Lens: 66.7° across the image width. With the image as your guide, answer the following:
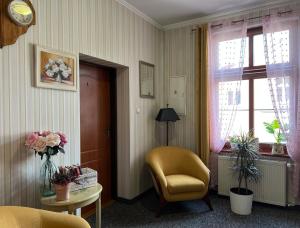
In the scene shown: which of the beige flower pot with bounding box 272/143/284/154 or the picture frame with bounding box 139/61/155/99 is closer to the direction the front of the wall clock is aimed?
the beige flower pot

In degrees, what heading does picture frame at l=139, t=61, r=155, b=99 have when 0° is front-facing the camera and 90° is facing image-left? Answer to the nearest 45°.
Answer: approximately 315°

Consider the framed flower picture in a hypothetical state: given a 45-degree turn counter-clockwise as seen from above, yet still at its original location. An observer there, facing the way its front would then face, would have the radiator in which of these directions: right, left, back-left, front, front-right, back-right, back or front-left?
front

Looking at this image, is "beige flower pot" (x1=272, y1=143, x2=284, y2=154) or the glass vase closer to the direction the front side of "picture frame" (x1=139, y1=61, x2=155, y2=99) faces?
the beige flower pot

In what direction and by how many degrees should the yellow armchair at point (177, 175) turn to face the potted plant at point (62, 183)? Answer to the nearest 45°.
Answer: approximately 90° to its right

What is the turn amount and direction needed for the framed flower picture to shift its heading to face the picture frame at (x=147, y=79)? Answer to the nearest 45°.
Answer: approximately 90° to its left

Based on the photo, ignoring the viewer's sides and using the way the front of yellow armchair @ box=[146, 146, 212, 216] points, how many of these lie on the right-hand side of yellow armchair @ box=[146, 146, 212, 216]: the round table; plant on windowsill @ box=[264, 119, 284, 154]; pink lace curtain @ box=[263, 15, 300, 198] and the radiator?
1

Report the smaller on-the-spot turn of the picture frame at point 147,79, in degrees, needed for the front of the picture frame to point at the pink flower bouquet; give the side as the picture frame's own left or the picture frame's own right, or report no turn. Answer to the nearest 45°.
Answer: approximately 90° to the picture frame's own right

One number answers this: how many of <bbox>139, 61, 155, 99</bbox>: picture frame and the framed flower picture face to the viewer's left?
0

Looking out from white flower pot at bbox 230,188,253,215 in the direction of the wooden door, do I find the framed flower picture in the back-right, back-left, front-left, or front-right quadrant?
front-left

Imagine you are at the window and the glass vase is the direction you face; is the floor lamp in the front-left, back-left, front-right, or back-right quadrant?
front-right

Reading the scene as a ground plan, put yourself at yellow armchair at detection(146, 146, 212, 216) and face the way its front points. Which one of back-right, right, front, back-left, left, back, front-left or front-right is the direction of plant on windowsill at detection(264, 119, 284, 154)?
front-left

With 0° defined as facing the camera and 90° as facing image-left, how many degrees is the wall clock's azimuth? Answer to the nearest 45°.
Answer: approximately 315°

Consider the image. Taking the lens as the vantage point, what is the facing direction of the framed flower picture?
facing the viewer and to the right of the viewer
